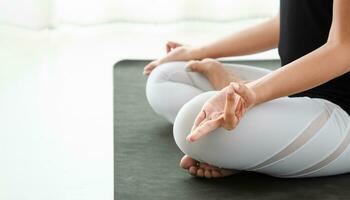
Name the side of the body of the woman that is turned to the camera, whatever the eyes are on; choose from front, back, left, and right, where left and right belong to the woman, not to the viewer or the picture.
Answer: left
